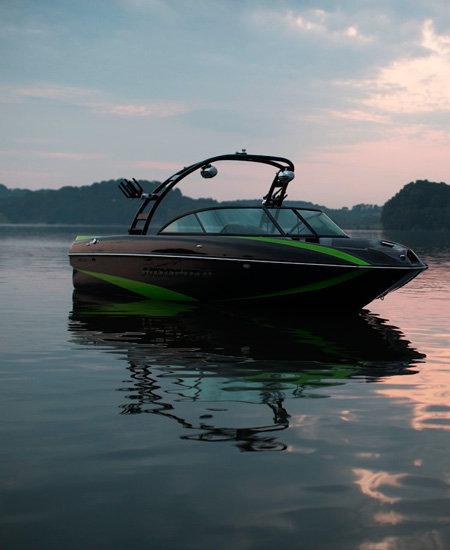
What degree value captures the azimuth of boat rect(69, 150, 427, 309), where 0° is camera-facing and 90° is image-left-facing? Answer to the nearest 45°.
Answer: approximately 315°
